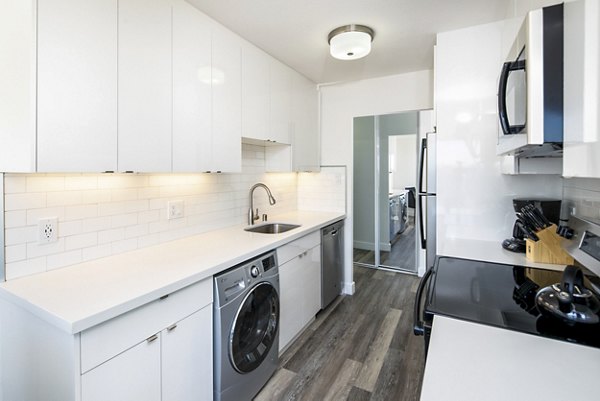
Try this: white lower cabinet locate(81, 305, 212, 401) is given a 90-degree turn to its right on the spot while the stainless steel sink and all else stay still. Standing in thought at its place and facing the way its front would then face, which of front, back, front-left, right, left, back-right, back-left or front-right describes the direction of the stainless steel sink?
back

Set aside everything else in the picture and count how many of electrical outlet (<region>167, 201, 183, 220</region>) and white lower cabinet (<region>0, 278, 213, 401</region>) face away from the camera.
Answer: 0

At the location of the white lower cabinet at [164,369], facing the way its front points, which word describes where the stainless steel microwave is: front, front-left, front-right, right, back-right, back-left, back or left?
front

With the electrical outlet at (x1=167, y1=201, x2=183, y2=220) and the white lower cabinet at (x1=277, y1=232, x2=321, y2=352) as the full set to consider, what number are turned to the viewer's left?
0

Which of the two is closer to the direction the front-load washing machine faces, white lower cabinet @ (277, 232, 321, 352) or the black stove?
the black stove

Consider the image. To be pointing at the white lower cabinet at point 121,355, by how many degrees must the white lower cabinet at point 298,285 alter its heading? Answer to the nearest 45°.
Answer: approximately 90° to its right

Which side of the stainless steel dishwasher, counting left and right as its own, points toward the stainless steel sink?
right

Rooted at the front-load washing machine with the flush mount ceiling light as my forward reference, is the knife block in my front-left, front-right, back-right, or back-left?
front-right

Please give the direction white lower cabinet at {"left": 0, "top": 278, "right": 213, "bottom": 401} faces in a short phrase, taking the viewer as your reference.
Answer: facing the viewer and to the right of the viewer

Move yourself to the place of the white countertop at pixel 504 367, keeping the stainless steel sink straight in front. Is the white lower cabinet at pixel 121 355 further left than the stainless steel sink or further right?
left

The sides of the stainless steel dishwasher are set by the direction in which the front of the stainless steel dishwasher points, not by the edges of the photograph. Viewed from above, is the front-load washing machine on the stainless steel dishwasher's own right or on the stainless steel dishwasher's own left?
on the stainless steel dishwasher's own right

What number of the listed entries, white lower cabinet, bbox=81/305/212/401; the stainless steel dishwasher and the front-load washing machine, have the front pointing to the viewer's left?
0

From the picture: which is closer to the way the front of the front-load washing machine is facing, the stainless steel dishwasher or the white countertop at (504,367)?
the white countertop

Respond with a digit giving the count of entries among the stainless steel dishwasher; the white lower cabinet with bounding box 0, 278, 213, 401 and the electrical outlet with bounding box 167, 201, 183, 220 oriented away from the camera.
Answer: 0
